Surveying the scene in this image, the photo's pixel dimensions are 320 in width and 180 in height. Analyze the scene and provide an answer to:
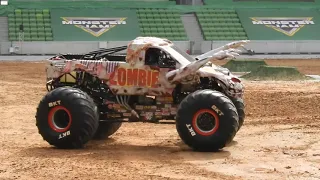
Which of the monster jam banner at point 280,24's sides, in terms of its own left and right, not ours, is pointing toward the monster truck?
front

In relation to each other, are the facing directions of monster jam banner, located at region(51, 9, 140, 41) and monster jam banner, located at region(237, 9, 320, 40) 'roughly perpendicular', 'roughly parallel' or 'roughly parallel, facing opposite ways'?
roughly parallel

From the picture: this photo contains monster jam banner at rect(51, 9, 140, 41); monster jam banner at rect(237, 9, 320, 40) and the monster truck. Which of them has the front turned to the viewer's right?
the monster truck

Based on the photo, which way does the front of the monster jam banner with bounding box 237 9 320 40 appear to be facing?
toward the camera

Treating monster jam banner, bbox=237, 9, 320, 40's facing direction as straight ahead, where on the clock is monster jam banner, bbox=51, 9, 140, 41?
monster jam banner, bbox=51, 9, 140, 41 is roughly at 2 o'clock from monster jam banner, bbox=237, 9, 320, 40.

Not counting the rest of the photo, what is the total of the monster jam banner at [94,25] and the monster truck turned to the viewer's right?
1

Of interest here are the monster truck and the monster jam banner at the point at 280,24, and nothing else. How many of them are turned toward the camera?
1

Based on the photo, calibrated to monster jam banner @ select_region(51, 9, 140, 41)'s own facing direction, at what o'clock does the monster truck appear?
The monster truck is roughly at 12 o'clock from the monster jam banner.

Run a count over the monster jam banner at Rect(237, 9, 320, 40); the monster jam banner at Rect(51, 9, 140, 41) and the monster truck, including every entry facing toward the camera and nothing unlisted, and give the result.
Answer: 2

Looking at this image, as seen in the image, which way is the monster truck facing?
to the viewer's right

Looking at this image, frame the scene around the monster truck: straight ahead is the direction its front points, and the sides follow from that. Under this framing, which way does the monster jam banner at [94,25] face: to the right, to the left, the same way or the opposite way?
to the right

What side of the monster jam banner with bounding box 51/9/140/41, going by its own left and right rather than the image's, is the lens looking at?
front

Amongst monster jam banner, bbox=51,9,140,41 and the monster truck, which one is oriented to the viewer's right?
the monster truck

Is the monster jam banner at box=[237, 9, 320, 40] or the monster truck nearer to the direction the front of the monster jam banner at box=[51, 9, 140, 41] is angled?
the monster truck

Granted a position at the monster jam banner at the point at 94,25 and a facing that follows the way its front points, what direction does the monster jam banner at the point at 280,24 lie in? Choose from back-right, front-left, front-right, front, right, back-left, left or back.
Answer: left

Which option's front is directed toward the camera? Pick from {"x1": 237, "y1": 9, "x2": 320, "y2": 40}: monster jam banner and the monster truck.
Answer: the monster jam banner
